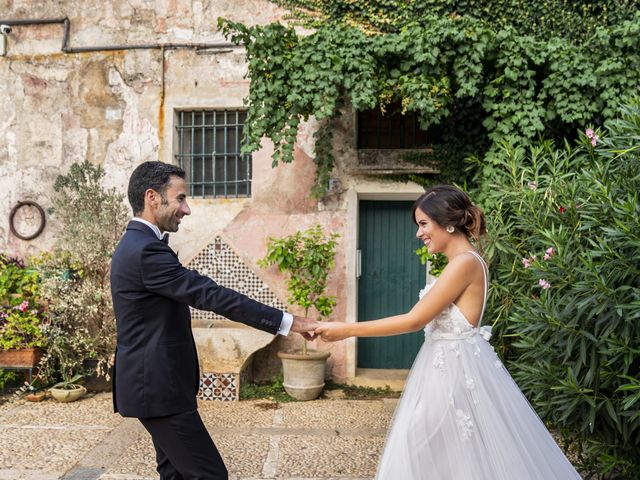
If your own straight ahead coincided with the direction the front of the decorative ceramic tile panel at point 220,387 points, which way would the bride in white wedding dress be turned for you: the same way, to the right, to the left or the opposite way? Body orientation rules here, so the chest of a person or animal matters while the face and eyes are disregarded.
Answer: to the right

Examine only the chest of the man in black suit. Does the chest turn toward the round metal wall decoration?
no

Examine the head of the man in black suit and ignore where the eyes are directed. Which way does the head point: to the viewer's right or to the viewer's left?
to the viewer's right

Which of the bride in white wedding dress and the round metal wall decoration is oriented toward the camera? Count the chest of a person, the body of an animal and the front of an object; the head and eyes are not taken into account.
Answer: the round metal wall decoration

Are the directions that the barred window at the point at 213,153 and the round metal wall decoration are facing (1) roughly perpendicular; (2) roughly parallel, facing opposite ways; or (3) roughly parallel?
roughly parallel

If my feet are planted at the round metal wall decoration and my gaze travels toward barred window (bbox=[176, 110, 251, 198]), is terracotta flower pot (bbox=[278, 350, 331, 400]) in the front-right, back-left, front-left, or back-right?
front-right

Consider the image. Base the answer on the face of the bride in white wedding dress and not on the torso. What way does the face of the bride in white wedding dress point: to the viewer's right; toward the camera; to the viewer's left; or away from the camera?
to the viewer's left

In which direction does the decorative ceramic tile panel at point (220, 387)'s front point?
toward the camera

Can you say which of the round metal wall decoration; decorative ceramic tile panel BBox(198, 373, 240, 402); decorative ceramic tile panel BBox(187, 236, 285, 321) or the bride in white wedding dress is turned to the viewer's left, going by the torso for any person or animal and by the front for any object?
the bride in white wedding dress

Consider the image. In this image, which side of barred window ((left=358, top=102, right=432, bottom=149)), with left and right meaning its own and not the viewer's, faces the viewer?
front

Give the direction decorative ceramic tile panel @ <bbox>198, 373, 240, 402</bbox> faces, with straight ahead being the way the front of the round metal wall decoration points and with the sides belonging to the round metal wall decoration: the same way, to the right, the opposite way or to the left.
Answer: the same way

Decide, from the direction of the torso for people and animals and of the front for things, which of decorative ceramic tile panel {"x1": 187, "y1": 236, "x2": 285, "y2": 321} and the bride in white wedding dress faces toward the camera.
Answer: the decorative ceramic tile panel

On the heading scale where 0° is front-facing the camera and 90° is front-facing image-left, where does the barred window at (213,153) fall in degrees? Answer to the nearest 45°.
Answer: approximately 0°

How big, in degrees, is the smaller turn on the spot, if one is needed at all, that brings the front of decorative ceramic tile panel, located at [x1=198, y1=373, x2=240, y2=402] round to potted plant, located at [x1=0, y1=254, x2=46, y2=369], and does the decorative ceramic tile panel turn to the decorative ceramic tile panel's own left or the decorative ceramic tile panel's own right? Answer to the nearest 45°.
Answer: approximately 90° to the decorative ceramic tile panel's own right

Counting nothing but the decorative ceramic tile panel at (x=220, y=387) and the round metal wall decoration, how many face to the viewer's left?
0

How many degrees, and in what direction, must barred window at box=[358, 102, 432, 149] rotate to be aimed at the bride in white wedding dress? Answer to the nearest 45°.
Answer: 0° — it already faces them
